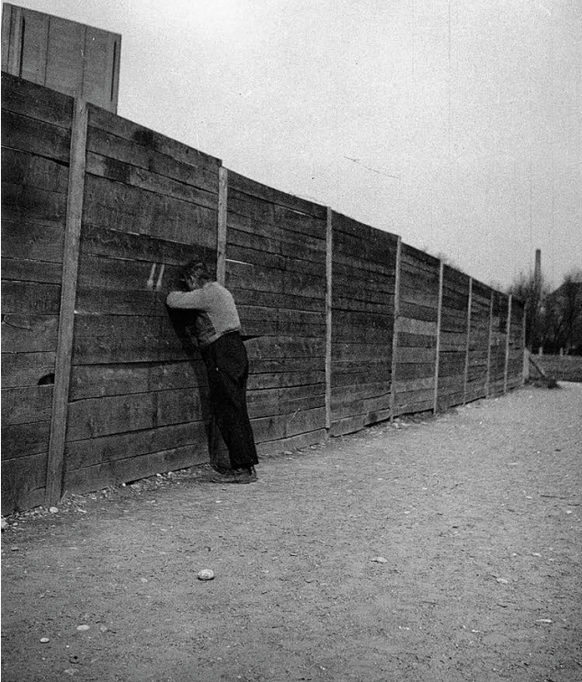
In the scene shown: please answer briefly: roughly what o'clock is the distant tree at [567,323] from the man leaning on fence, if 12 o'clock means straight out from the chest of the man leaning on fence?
The distant tree is roughly at 4 o'clock from the man leaning on fence.

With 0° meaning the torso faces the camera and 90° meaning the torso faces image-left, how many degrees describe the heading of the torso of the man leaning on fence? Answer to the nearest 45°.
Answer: approximately 90°
